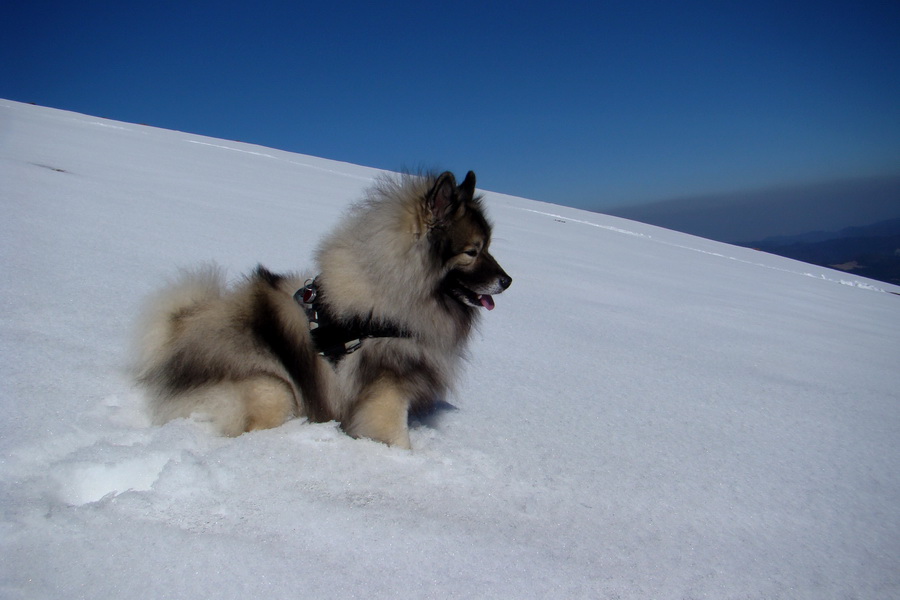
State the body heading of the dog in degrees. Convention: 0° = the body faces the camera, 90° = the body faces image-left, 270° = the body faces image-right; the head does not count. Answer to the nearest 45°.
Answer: approximately 270°
